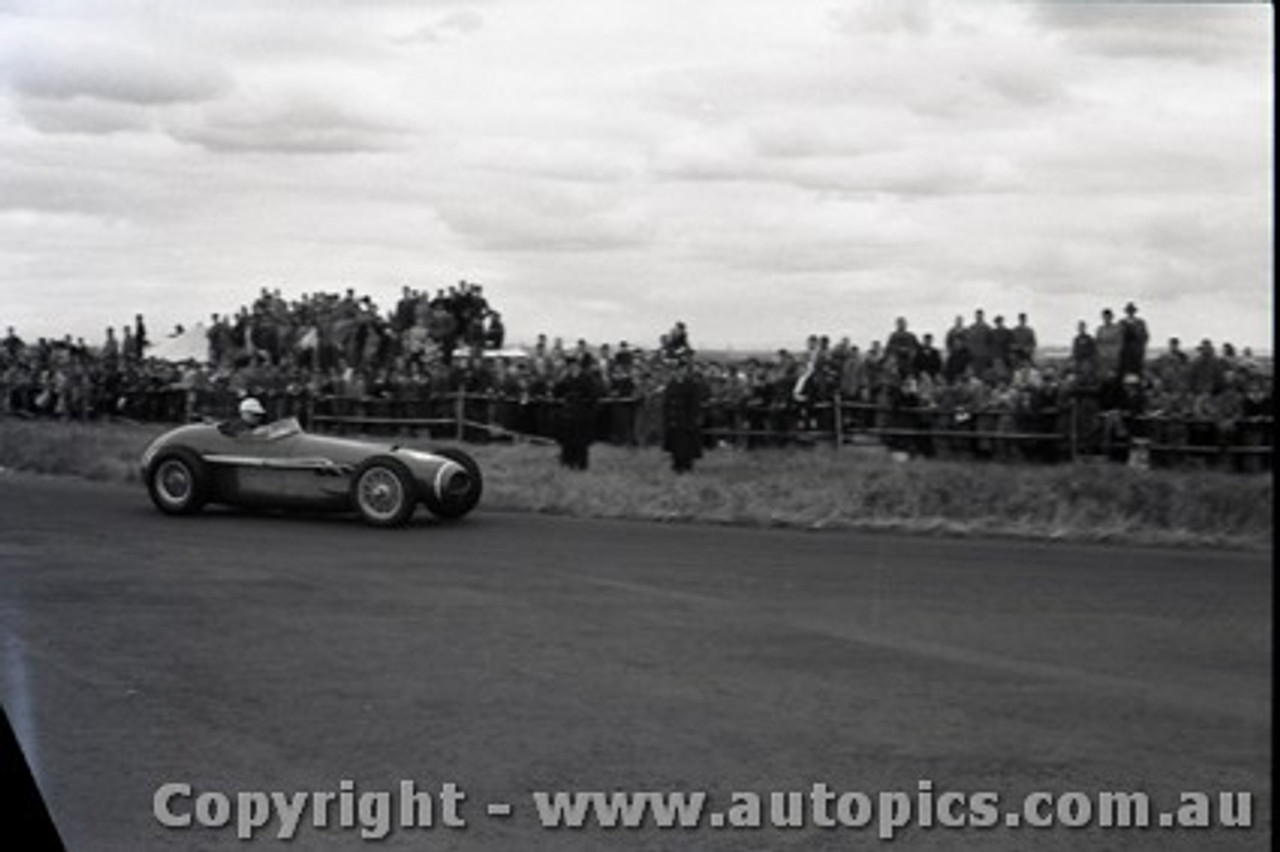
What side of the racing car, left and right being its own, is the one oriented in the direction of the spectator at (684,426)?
left

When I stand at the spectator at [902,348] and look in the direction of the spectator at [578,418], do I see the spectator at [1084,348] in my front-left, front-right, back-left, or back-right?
back-left

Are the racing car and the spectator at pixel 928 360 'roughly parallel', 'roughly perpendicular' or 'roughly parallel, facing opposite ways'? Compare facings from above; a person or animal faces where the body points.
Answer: roughly perpendicular

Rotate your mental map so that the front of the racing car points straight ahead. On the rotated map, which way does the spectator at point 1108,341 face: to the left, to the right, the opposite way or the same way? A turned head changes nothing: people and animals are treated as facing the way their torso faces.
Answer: to the right

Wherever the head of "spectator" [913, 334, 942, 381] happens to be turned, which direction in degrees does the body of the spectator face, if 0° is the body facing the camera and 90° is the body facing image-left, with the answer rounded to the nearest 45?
approximately 0°

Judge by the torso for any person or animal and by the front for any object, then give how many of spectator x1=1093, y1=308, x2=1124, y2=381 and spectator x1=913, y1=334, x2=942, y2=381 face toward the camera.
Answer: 2

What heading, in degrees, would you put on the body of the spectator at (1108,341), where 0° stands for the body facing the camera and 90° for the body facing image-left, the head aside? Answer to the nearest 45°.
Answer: approximately 0°
